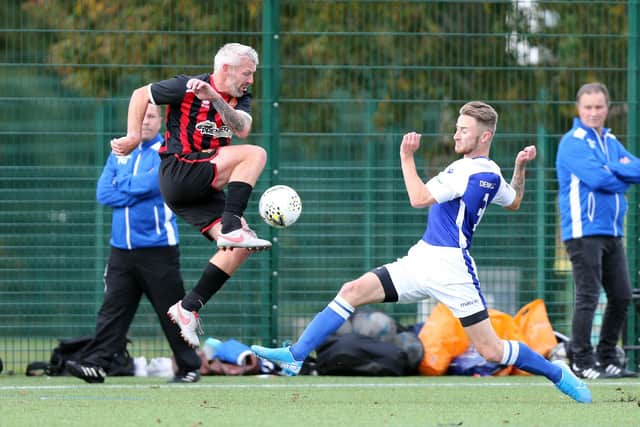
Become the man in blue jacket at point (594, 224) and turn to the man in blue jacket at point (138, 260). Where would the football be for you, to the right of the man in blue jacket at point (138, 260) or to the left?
left

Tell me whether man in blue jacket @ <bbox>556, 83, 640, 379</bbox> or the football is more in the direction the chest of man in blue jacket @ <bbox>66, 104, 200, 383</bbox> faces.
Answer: the football

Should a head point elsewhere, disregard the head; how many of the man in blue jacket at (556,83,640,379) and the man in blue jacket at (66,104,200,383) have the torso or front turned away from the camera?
0

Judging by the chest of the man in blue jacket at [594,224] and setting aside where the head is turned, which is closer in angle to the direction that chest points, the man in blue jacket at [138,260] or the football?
the football

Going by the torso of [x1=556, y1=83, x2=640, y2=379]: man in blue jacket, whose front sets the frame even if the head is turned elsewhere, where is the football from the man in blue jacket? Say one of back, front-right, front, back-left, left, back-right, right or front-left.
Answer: right

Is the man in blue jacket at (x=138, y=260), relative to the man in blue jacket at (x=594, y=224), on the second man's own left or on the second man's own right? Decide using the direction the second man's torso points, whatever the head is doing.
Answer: on the second man's own right

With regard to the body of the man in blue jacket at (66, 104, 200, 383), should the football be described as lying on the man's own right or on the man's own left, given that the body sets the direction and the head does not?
on the man's own left
